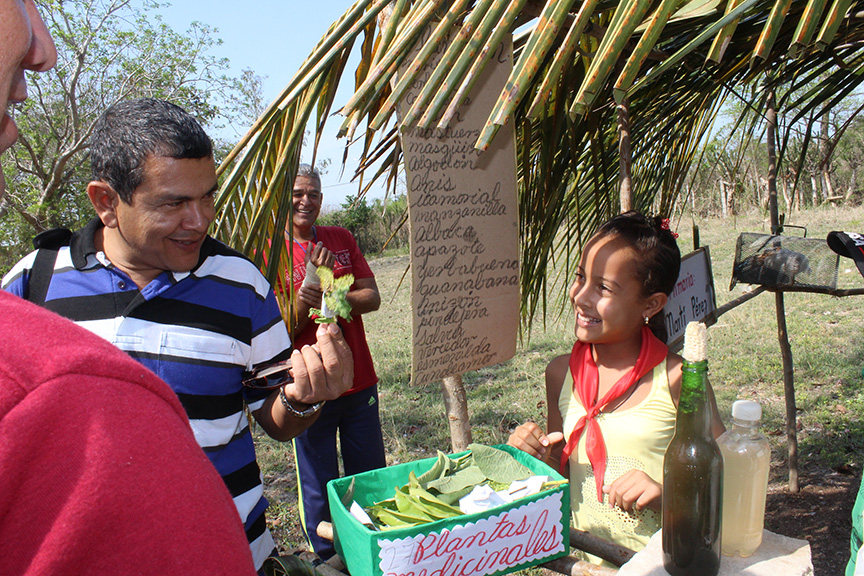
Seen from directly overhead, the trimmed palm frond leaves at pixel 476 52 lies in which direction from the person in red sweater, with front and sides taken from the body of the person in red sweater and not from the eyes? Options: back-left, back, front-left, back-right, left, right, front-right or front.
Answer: front-left

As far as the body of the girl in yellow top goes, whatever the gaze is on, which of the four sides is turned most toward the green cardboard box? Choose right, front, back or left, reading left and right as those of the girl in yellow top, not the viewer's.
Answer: front

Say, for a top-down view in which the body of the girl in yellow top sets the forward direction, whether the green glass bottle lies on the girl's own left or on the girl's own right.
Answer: on the girl's own left

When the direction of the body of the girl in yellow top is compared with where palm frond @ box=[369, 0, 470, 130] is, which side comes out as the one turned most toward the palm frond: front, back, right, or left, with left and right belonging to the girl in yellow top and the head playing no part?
right

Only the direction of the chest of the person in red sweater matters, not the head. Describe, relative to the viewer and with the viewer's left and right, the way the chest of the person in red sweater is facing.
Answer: facing to the right of the viewer

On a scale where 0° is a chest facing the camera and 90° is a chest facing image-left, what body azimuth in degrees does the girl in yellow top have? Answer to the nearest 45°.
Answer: approximately 45°

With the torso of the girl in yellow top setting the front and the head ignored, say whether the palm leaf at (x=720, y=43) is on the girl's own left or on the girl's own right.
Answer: on the girl's own left

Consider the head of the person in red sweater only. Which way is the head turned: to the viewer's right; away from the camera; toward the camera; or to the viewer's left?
to the viewer's right

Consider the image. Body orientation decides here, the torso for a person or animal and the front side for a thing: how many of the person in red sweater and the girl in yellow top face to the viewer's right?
1

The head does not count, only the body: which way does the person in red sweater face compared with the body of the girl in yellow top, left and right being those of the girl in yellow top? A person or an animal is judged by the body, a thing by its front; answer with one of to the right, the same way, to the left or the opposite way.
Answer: the opposite way

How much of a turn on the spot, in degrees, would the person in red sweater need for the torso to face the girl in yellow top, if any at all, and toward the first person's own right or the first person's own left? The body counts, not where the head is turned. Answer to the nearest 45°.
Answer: approximately 45° to the first person's own right
